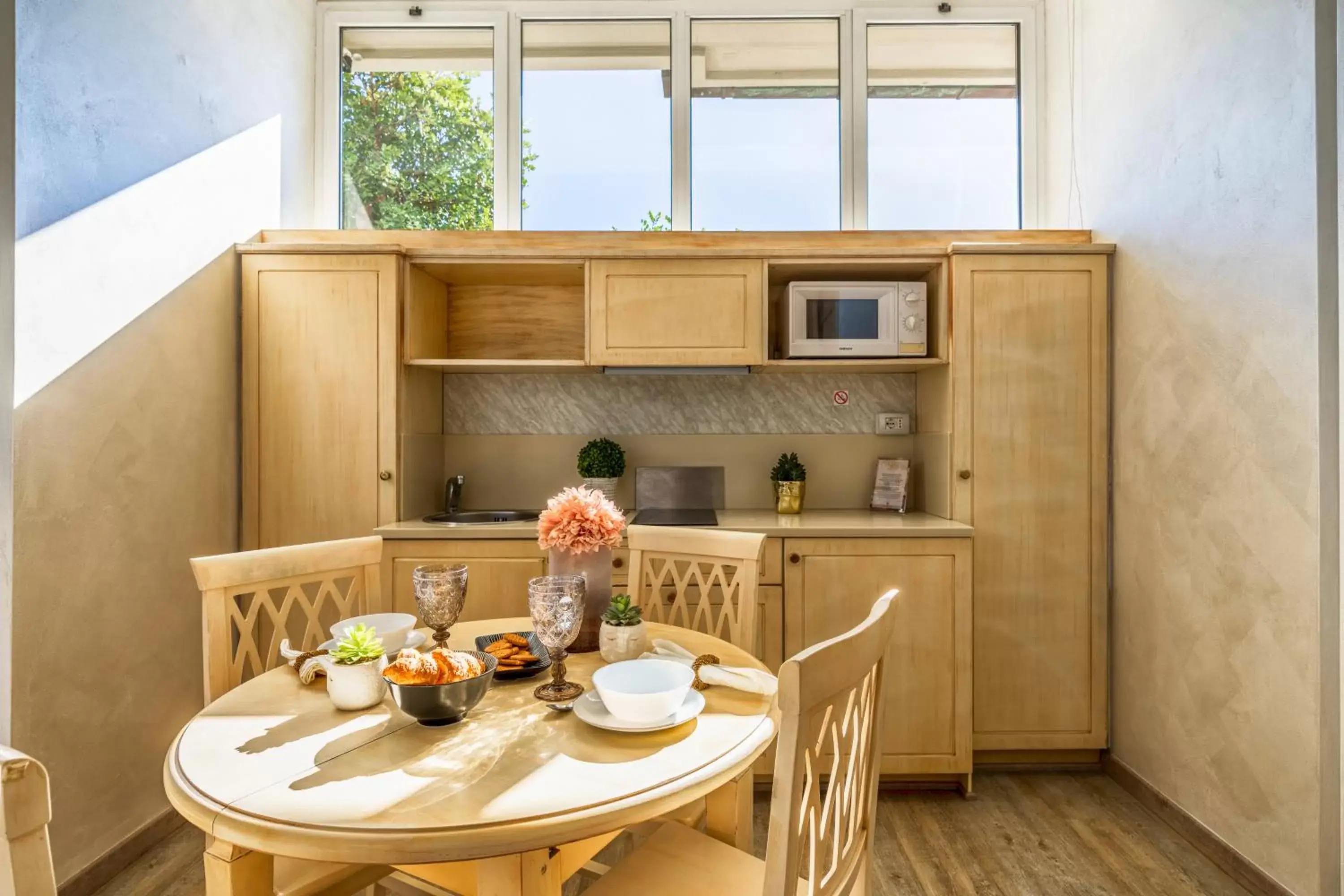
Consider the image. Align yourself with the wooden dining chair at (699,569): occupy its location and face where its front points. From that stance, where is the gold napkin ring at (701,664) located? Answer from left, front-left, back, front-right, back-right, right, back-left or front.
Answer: front-left

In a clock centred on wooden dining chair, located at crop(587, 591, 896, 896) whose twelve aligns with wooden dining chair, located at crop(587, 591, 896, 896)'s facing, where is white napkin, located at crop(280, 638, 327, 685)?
The white napkin is roughly at 11 o'clock from the wooden dining chair.

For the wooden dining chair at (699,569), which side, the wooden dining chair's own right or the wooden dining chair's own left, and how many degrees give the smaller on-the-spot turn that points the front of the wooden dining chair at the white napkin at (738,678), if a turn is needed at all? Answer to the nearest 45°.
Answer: approximately 45° to the wooden dining chair's own left

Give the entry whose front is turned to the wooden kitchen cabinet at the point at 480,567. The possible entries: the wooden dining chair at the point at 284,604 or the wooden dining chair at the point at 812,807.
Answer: the wooden dining chair at the point at 812,807

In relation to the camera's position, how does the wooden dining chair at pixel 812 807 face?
facing away from the viewer and to the left of the viewer

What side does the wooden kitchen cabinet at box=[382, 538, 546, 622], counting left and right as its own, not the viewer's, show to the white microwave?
left

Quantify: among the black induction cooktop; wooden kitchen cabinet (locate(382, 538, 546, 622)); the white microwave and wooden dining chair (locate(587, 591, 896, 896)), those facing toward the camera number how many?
3

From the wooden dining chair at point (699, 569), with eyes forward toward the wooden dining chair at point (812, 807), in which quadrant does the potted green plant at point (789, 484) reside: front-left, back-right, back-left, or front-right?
back-left

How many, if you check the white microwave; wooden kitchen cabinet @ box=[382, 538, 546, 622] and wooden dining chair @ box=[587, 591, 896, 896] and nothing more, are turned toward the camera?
2

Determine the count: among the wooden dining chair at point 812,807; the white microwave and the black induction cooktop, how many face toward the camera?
2

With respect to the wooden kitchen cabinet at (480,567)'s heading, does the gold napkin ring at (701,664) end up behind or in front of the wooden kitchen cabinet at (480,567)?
in front

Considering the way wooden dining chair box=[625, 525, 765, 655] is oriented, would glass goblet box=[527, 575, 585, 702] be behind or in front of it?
in front
